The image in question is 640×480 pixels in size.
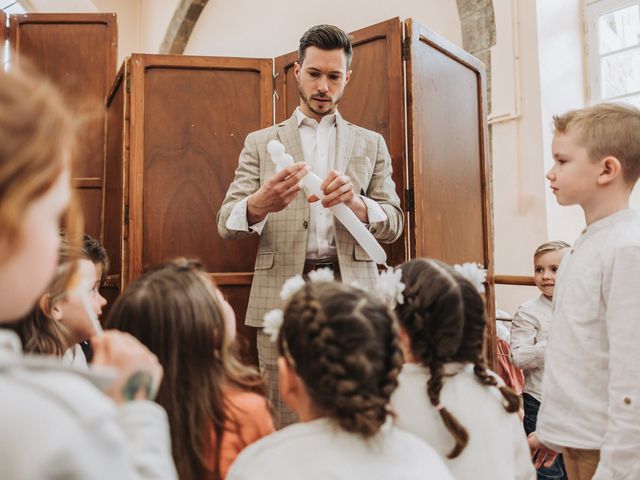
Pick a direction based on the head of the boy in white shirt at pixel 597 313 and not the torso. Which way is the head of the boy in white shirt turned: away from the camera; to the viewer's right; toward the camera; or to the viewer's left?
to the viewer's left

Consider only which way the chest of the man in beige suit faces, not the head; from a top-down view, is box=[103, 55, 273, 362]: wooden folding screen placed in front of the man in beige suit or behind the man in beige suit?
behind

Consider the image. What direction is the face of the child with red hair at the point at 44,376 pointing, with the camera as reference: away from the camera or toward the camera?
away from the camera

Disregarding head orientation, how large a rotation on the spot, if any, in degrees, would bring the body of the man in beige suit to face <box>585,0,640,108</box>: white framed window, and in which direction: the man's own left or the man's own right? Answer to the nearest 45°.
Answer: approximately 135° to the man's own left

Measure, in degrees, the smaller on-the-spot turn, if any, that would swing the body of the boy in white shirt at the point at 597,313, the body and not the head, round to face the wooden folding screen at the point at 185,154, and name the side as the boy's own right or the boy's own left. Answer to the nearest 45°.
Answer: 0° — they already face it

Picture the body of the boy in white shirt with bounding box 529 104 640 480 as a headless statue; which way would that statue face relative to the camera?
to the viewer's left

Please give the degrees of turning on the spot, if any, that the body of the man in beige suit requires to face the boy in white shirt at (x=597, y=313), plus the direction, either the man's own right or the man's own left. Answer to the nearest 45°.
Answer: approximately 45° to the man's own left

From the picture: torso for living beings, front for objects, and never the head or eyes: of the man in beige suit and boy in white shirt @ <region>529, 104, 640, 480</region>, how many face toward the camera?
1
